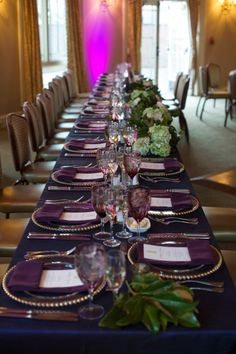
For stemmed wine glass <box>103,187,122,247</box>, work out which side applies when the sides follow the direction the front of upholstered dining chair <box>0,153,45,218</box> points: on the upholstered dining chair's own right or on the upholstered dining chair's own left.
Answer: on the upholstered dining chair's own right

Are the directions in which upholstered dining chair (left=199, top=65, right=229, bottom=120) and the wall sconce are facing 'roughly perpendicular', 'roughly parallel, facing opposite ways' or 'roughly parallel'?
roughly perpendicular

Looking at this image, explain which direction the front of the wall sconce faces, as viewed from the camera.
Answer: facing the viewer

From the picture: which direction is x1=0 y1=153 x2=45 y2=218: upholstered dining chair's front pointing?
to the viewer's right

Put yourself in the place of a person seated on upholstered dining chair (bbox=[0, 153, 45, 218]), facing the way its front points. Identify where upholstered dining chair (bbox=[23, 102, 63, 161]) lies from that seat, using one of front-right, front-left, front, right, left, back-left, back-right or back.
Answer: left

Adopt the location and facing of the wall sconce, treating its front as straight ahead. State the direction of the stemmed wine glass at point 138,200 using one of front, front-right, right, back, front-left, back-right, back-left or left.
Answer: front

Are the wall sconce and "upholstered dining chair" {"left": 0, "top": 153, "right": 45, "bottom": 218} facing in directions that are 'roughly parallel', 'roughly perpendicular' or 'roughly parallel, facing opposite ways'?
roughly perpendicular

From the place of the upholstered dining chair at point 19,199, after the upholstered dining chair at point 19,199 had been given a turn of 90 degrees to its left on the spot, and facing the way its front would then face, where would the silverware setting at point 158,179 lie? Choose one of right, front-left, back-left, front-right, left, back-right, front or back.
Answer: back-right

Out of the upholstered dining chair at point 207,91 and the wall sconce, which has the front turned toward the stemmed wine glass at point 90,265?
the wall sconce
